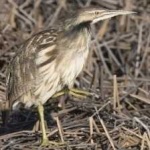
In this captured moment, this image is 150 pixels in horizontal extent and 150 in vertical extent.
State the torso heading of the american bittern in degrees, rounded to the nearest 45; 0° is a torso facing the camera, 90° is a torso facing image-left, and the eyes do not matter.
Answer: approximately 270°
